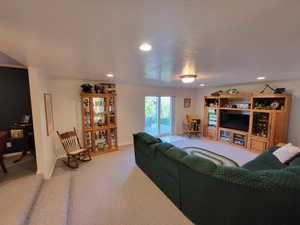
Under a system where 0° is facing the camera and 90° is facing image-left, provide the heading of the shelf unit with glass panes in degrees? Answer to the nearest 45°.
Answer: approximately 315°

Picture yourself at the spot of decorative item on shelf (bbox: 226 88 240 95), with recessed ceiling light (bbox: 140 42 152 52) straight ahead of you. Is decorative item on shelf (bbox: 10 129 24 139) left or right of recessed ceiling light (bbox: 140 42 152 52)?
right

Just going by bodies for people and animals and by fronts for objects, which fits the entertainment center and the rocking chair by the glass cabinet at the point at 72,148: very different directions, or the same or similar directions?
very different directions

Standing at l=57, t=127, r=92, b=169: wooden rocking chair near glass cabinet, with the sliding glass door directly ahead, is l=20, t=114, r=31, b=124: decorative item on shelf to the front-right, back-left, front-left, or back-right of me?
back-left

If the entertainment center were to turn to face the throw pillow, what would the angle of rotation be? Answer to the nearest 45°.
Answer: approximately 45° to its left

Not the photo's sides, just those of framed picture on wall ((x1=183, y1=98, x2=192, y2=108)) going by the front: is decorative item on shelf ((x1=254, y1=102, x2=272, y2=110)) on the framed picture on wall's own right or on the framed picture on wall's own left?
on the framed picture on wall's own left

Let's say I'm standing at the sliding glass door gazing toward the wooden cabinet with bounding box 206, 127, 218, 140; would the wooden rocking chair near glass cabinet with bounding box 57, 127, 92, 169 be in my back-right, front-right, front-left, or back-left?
back-right
